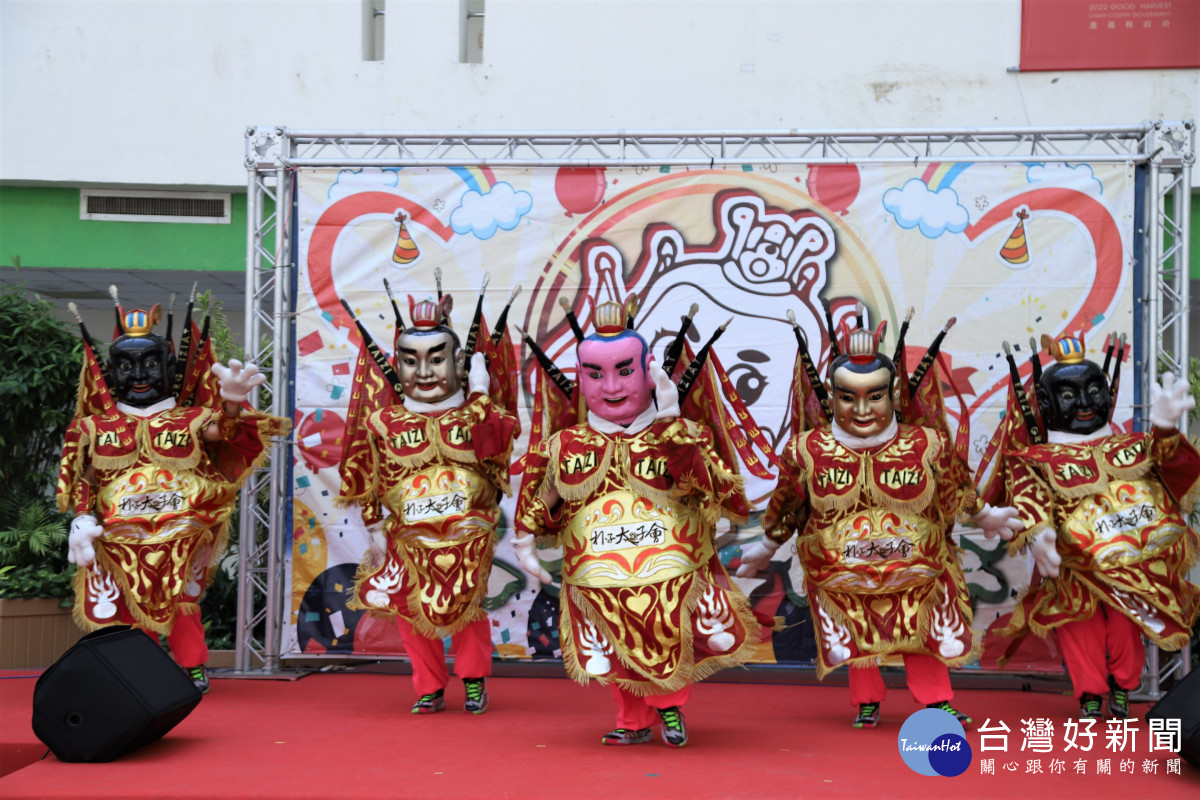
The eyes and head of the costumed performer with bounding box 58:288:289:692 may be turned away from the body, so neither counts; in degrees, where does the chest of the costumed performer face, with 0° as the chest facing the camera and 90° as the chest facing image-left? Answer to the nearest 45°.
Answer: approximately 0°

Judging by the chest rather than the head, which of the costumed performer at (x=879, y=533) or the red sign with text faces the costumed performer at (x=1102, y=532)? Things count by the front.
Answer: the red sign with text

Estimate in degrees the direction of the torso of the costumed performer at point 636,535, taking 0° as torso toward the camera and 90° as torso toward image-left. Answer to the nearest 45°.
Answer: approximately 0°

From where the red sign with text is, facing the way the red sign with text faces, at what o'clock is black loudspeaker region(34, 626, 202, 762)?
The black loudspeaker is roughly at 1 o'clock from the red sign with text.

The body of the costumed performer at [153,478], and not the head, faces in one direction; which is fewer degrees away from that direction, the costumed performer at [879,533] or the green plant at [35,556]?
the costumed performer

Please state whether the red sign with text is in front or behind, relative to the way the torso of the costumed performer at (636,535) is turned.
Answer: behind

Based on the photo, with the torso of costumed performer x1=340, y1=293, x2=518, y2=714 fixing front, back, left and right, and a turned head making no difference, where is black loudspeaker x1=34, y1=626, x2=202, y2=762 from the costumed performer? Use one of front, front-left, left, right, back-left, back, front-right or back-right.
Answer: front-right
